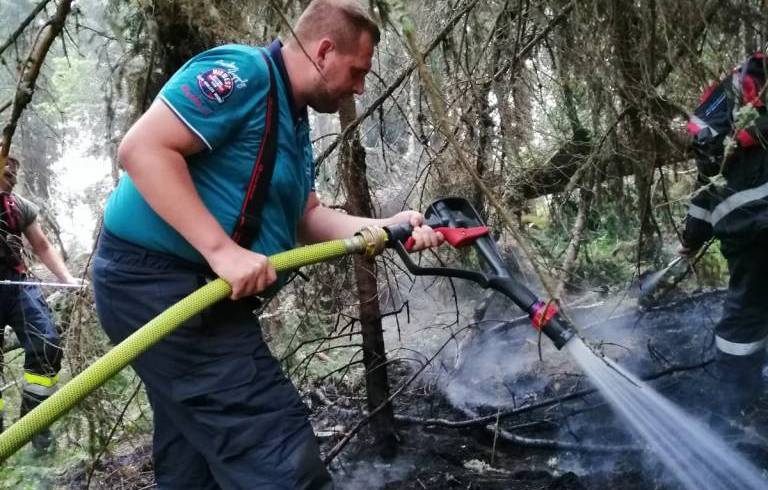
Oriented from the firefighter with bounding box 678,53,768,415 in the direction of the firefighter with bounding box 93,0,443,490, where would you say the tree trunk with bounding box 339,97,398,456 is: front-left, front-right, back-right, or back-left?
front-right

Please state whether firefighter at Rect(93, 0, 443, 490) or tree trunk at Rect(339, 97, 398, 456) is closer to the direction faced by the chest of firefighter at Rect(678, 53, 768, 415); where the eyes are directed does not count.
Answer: the tree trunk

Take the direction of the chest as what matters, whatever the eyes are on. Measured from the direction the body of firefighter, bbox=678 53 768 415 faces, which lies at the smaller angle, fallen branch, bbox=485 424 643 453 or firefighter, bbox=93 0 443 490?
the fallen branch

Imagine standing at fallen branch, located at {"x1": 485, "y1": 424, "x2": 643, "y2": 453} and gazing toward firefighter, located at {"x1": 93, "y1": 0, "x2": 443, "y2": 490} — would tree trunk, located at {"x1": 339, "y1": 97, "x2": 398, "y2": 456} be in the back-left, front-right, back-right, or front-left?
front-right

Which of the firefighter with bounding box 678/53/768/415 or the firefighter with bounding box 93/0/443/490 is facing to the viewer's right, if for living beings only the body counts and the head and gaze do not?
the firefighter with bounding box 93/0/443/490

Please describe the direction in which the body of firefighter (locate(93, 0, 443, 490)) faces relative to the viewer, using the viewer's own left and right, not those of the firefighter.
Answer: facing to the right of the viewer

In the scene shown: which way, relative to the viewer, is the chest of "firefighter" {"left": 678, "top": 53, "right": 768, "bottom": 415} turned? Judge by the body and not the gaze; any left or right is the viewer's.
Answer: facing to the left of the viewer

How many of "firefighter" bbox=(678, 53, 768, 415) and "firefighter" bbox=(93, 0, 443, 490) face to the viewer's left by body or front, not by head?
1

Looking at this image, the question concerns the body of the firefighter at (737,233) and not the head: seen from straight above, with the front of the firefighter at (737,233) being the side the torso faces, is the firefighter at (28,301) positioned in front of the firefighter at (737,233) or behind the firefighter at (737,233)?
in front

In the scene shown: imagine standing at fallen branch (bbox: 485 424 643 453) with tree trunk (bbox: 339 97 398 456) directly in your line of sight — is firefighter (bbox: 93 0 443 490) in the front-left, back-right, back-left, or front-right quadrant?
front-left

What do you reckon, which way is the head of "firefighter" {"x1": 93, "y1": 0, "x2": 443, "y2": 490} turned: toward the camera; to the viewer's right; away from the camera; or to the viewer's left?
to the viewer's right

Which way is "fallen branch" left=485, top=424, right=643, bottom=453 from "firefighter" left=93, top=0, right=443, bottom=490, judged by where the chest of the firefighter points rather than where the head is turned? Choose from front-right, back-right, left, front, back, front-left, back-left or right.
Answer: front-left

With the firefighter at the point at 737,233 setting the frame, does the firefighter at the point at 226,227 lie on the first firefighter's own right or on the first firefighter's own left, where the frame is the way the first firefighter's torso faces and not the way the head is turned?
on the first firefighter's own left

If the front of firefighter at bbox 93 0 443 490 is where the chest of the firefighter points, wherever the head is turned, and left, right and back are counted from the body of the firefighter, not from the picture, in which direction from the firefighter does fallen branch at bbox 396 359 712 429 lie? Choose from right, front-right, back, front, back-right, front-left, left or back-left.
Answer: front-left
